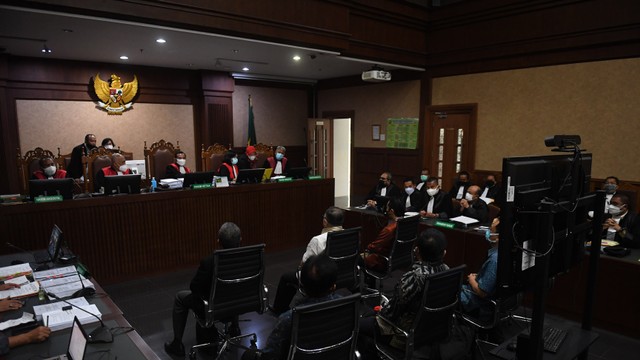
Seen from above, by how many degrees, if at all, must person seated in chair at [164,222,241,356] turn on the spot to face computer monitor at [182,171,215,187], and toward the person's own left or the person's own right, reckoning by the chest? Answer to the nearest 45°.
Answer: approximately 45° to the person's own right

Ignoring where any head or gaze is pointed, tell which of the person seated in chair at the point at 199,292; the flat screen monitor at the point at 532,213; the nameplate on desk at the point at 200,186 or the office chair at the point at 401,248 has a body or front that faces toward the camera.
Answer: the nameplate on desk

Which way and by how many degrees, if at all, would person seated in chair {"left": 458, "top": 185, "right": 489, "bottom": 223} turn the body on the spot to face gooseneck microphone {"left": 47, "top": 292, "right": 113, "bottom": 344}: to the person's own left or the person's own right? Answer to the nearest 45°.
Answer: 0° — they already face it

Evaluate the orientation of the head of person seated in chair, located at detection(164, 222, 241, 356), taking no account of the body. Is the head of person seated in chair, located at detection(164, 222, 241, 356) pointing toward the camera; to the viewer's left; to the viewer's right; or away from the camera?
away from the camera

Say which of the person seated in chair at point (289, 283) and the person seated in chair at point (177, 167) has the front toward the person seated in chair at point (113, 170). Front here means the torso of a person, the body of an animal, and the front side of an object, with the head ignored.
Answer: the person seated in chair at point (289, 283)

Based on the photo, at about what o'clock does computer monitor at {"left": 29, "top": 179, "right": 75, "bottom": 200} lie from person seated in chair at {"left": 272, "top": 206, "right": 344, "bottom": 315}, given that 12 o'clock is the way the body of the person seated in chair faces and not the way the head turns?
The computer monitor is roughly at 11 o'clock from the person seated in chair.

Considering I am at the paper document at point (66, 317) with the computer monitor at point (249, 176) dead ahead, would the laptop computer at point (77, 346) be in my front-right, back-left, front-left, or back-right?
back-right

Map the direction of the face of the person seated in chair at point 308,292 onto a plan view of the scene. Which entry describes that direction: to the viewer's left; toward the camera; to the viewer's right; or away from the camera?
away from the camera

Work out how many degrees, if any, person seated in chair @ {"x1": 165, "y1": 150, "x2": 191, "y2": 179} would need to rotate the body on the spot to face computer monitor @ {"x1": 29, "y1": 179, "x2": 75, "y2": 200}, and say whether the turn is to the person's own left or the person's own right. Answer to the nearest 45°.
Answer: approximately 90° to the person's own right

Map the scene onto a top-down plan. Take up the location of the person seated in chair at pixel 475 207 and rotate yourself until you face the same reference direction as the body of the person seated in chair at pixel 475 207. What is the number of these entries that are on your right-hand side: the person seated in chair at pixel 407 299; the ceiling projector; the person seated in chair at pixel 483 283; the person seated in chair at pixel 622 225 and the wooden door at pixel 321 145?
2
